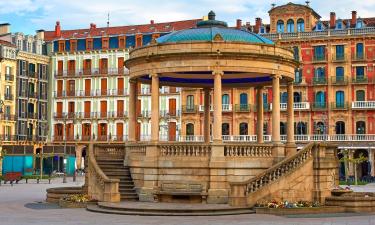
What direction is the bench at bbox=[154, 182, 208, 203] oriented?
toward the camera
